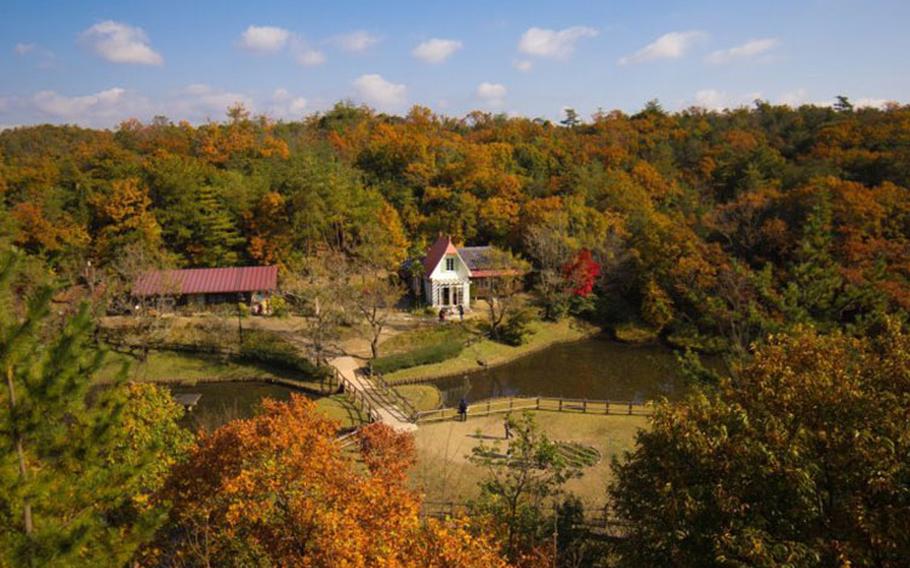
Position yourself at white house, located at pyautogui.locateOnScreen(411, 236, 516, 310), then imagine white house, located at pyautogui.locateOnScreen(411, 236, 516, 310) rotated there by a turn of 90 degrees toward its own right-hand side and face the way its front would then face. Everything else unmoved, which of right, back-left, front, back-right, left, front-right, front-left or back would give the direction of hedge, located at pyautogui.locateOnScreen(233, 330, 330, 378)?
front-left

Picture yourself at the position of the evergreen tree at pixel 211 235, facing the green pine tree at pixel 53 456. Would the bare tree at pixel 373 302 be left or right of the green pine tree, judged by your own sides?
left

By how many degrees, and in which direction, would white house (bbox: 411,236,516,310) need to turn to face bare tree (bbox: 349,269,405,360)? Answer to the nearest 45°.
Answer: approximately 45° to its right

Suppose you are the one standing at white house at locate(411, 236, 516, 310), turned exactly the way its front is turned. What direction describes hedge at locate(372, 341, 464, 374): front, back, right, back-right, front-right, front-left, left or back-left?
front

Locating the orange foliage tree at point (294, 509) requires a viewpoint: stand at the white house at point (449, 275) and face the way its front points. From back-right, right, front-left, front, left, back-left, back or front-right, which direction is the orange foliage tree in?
front

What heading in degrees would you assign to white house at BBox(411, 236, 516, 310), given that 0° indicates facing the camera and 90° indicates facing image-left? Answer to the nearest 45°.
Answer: approximately 0°

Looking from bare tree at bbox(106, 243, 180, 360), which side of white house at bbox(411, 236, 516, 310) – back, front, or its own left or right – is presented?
right

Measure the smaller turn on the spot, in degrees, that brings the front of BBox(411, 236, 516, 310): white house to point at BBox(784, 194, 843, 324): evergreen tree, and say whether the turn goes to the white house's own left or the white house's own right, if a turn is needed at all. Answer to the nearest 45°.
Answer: approximately 45° to the white house's own left

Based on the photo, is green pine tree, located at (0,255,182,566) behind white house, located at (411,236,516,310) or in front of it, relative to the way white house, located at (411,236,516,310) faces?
in front

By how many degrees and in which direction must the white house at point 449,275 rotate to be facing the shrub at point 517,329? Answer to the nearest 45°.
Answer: approximately 45° to its left

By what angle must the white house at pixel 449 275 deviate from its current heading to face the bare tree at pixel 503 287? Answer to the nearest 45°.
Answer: approximately 45° to its left

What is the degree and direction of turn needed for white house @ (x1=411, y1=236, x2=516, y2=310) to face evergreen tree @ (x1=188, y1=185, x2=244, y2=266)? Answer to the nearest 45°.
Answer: approximately 90° to its right
